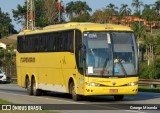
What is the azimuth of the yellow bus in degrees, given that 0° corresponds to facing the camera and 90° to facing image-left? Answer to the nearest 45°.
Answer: approximately 315°
